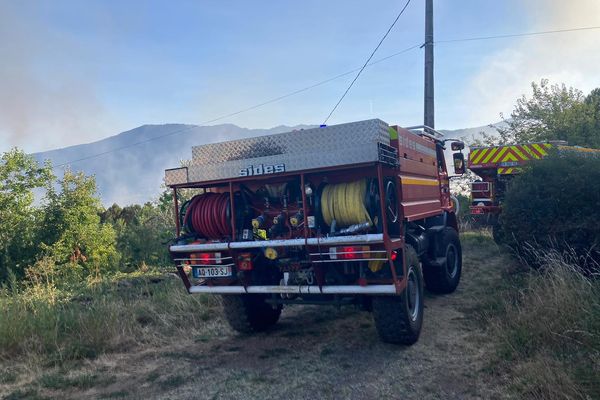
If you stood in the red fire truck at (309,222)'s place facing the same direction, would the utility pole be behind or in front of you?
in front

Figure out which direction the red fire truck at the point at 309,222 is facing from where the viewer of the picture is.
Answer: facing away from the viewer and to the right of the viewer

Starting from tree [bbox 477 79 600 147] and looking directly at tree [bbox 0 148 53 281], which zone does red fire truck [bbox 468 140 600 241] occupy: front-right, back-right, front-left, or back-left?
front-left

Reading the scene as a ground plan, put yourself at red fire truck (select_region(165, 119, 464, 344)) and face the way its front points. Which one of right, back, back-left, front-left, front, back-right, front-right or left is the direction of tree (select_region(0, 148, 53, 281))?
left

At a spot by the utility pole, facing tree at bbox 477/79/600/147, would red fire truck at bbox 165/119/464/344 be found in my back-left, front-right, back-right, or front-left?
back-right

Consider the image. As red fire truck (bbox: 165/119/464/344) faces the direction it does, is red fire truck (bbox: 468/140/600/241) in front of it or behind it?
in front

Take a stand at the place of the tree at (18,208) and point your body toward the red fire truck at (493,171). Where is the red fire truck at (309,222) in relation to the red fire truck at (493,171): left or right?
right

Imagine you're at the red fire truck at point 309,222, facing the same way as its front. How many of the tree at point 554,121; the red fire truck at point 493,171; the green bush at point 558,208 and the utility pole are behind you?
0

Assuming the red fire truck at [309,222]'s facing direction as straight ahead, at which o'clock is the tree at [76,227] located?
The tree is roughly at 9 o'clock from the red fire truck.

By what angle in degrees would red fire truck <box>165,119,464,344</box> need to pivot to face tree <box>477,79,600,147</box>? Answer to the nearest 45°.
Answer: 0° — it already faces it

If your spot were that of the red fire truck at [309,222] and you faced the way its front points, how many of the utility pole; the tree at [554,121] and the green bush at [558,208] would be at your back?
0

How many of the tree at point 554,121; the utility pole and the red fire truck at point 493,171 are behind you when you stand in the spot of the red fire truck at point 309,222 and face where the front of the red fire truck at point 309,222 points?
0
